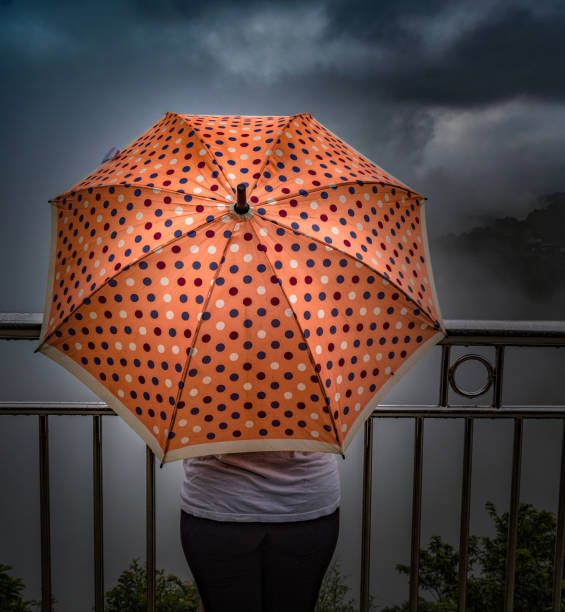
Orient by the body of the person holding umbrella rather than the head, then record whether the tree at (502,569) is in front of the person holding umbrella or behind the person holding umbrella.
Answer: in front

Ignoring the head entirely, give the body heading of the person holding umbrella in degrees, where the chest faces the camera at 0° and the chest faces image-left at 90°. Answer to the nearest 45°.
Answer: approximately 180°
